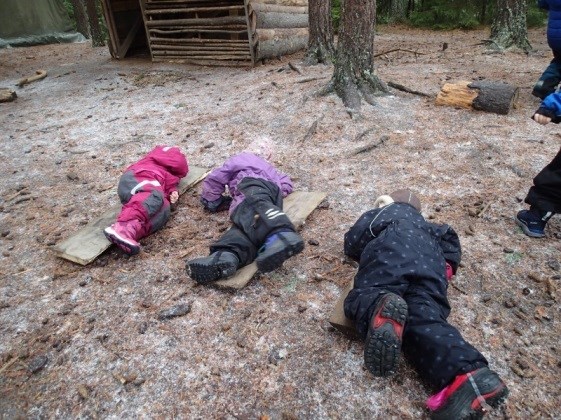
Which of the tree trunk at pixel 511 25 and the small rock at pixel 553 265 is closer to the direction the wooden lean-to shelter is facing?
the small rock

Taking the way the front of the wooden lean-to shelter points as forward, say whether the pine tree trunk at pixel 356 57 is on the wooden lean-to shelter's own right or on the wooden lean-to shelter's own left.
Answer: on the wooden lean-to shelter's own left

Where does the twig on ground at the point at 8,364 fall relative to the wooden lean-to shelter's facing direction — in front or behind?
in front

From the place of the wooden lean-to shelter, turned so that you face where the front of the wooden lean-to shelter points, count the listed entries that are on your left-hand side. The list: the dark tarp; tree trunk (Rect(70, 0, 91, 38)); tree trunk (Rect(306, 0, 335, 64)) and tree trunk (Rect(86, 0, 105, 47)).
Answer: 1

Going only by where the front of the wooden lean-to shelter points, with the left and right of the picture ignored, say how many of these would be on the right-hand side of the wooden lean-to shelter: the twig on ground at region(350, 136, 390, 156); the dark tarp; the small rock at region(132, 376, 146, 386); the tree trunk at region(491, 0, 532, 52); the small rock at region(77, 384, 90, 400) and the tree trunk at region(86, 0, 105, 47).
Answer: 2

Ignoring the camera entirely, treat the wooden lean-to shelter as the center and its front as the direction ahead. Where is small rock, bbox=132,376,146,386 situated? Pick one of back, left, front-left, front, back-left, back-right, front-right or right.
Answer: front-left

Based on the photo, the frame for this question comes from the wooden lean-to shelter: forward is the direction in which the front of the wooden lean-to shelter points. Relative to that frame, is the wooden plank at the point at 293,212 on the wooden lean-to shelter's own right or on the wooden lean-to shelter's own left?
on the wooden lean-to shelter's own left

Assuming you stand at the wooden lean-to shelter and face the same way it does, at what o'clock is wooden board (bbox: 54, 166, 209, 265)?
The wooden board is roughly at 11 o'clock from the wooden lean-to shelter.

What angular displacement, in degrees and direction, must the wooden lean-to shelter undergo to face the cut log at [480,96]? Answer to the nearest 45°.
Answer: approximately 90° to its left

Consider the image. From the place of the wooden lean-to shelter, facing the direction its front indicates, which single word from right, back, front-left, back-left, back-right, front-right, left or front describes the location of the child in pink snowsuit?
front-left

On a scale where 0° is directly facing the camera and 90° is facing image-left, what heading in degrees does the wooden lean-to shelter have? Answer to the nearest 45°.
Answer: approximately 45°

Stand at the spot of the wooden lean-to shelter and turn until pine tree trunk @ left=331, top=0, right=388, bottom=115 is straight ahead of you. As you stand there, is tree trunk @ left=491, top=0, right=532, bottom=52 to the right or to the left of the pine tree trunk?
left

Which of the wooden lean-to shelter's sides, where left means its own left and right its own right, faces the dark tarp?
right

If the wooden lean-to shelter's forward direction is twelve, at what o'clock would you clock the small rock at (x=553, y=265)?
The small rock is roughly at 10 o'clock from the wooden lean-to shelter.

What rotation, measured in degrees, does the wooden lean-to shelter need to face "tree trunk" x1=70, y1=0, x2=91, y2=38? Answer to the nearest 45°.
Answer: approximately 90° to its right

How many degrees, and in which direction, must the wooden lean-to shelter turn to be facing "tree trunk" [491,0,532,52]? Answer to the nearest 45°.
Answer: approximately 90° to its left

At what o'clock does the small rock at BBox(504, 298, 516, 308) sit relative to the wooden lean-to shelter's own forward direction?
The small rock is roughly at 10 o'clock from the wooden lean-to shelter.
